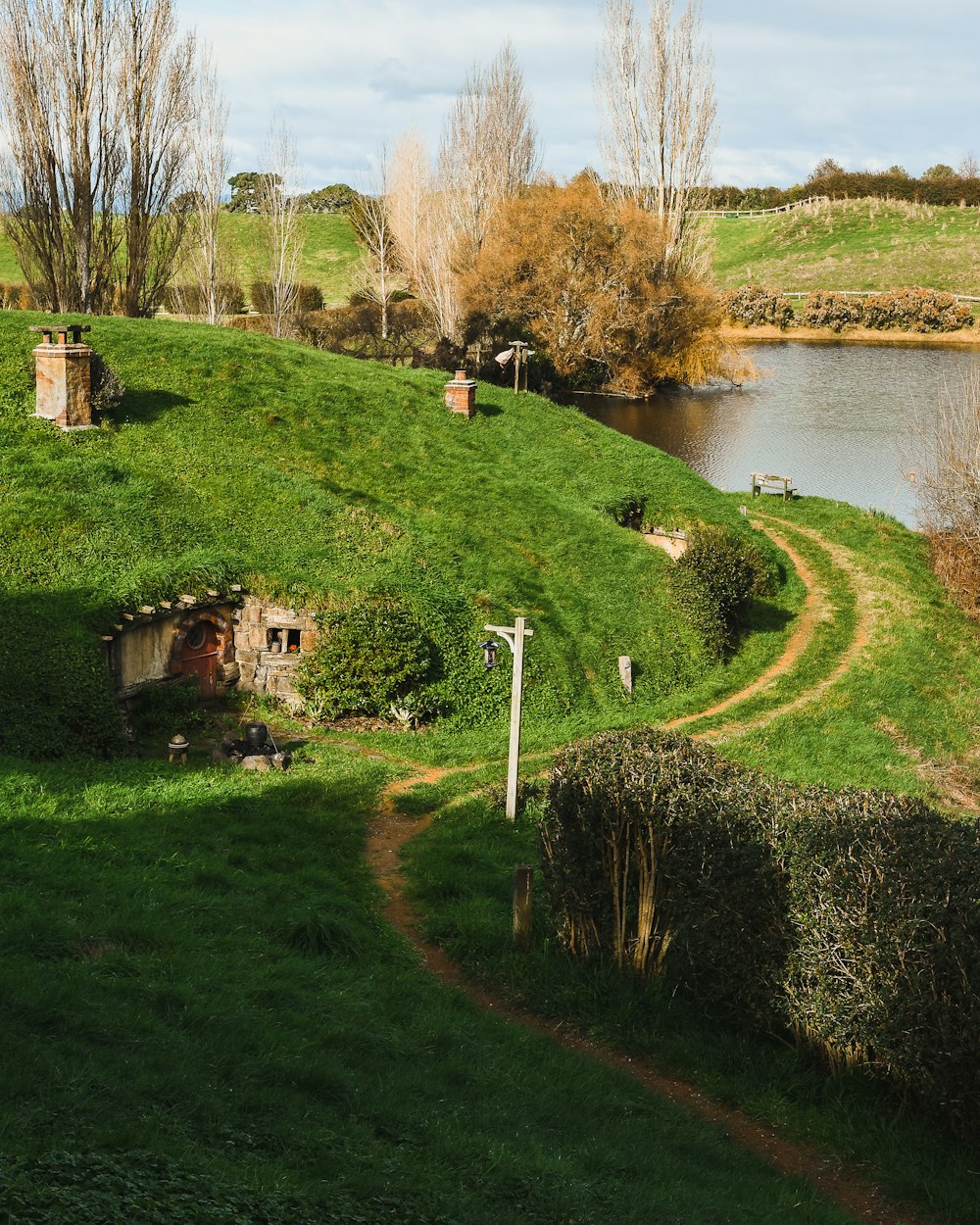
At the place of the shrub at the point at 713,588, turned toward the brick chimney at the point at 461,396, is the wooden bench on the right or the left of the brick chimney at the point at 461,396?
right

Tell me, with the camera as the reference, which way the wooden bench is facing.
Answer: facing away from the viewer and to the right of the viewer

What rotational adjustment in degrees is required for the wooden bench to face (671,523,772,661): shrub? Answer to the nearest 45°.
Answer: approximately 135° to its right

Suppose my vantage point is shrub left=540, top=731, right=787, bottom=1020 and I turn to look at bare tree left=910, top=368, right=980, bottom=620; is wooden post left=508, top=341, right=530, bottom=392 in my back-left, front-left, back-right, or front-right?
front-left

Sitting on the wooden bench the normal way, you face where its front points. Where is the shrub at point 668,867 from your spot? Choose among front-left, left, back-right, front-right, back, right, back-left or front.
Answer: back-right

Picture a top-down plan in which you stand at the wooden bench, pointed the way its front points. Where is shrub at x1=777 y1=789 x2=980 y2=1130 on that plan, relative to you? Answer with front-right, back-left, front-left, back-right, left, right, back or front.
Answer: back-right

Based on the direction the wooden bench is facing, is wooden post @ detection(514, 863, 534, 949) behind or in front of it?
behind
